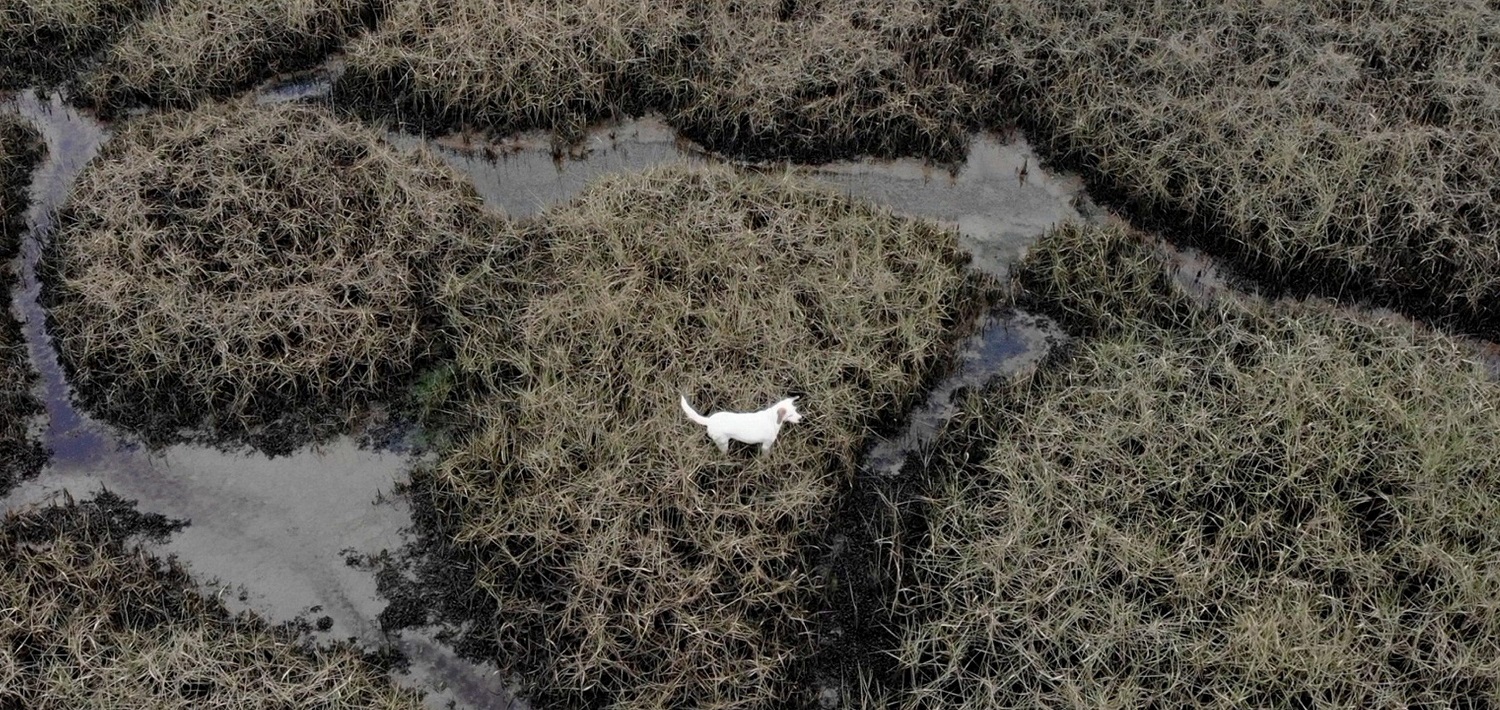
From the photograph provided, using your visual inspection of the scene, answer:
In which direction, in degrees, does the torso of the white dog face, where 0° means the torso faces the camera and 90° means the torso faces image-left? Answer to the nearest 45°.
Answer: approximately 270°
